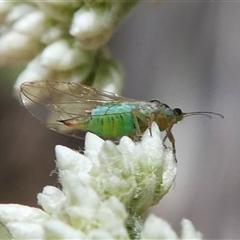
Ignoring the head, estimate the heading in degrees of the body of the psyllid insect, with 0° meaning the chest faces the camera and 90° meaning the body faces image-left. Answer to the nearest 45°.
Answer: approximately 270°
